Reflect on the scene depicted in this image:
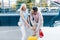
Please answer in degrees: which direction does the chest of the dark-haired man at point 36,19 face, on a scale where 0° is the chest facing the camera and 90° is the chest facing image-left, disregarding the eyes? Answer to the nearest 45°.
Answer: approximately 45°
